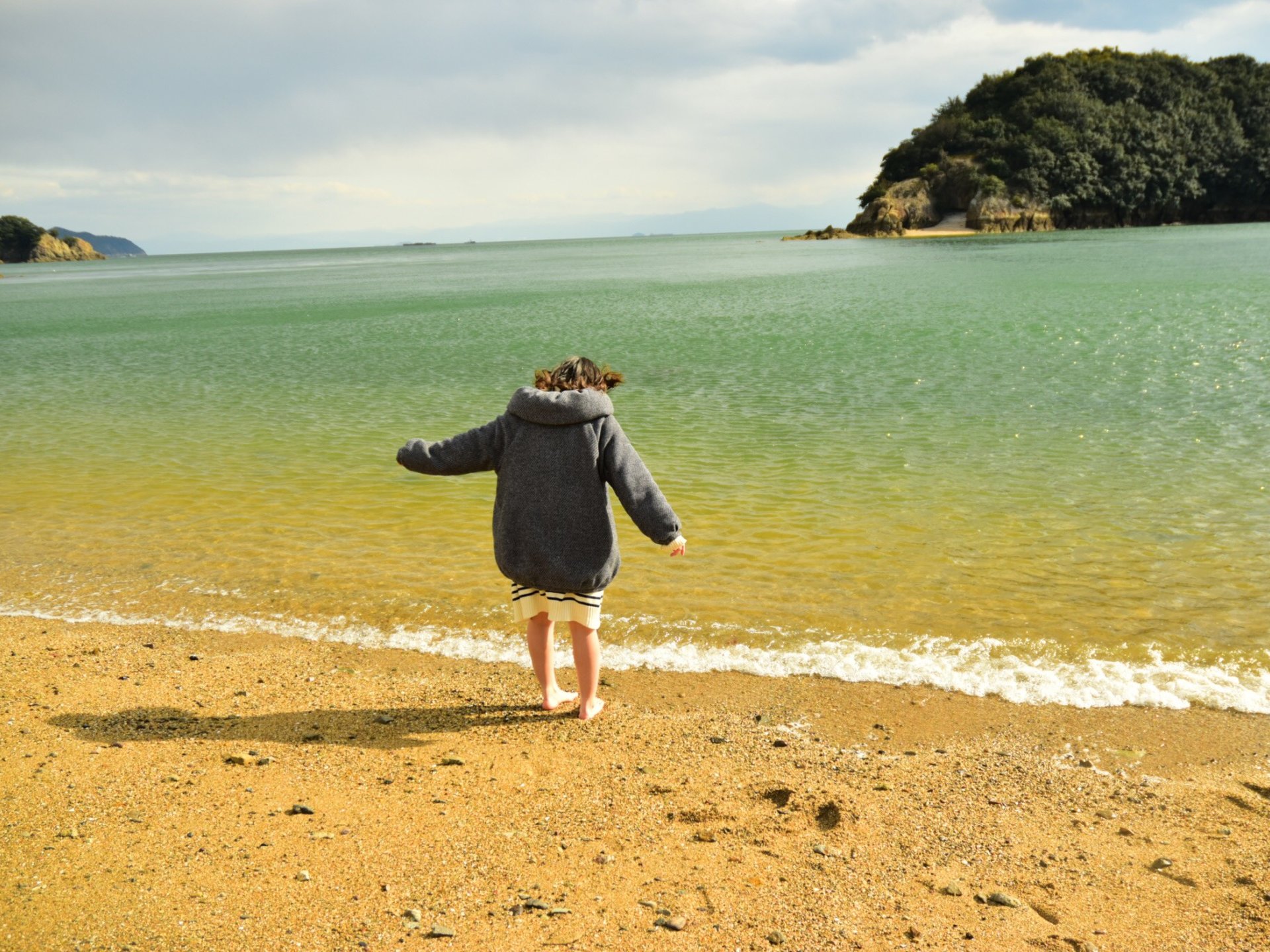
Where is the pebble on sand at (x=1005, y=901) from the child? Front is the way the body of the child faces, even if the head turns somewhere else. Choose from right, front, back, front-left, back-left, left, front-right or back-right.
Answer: back-right

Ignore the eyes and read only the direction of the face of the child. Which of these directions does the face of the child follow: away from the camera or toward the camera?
away from the camera

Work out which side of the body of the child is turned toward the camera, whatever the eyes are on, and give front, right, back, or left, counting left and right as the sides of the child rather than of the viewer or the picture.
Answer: back
